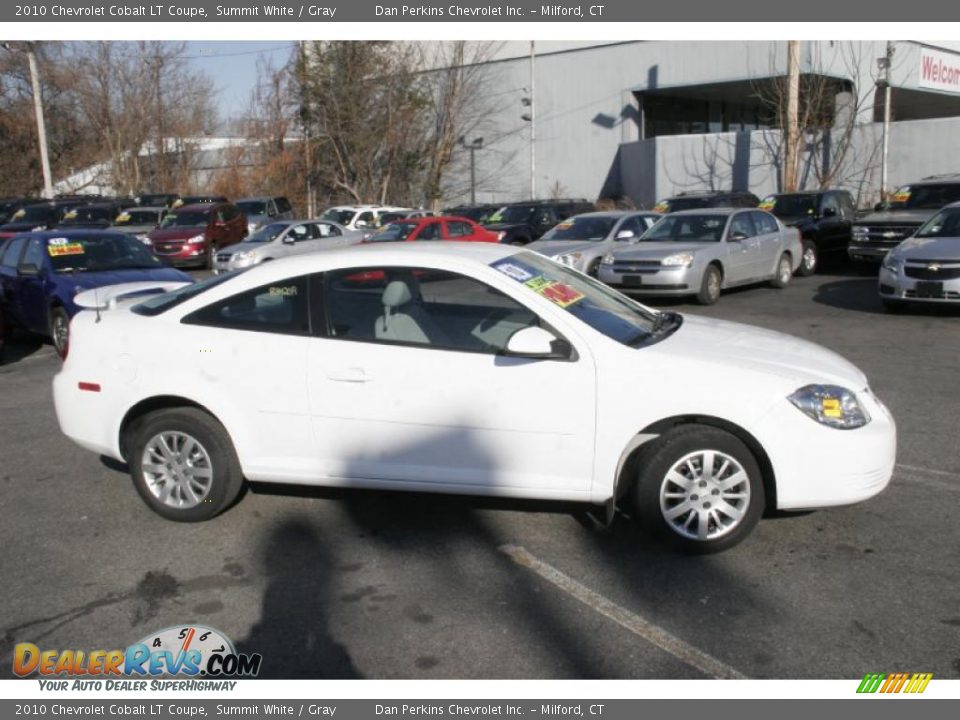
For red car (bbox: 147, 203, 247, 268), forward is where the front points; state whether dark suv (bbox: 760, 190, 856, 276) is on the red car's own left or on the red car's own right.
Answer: on the red car's own left

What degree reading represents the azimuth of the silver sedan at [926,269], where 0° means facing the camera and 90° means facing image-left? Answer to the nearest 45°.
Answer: approximately 45°

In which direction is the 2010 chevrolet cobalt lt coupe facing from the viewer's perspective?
to the viewer's right

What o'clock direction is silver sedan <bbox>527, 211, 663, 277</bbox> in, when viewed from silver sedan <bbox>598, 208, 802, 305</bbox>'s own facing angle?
silver sedan <bbox>527, 211, 663, 277</bbox> is roughly at 3 o'clock from silver sedan <bbox>598, 208, 802, 305</bbox>.

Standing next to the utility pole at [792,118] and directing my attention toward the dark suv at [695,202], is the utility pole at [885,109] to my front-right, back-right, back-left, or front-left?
back-left

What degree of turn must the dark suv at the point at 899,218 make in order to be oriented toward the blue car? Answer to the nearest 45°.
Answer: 0° — it already faces it

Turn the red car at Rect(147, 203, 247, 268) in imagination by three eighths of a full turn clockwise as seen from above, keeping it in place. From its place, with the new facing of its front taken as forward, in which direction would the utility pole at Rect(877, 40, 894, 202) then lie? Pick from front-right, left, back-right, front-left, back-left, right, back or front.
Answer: right

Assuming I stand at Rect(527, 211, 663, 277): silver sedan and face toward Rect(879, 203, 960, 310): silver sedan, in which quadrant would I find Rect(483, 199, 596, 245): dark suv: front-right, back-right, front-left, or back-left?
back-left

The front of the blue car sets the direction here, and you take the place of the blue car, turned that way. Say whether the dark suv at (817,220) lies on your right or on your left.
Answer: on your left

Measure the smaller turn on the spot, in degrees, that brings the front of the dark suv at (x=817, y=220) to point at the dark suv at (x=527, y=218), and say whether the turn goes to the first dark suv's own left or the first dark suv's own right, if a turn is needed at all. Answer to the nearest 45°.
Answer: approximately 45° to the first dark suv's own right

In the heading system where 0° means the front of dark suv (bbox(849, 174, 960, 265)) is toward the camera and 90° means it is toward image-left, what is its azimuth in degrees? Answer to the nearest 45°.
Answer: approximately 45°

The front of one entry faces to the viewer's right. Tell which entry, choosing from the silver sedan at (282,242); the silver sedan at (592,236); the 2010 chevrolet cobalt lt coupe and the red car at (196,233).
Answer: the 2010 chevrolet cobalt lt coupe

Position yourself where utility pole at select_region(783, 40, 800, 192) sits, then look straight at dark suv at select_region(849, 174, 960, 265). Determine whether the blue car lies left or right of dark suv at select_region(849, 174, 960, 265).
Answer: right
